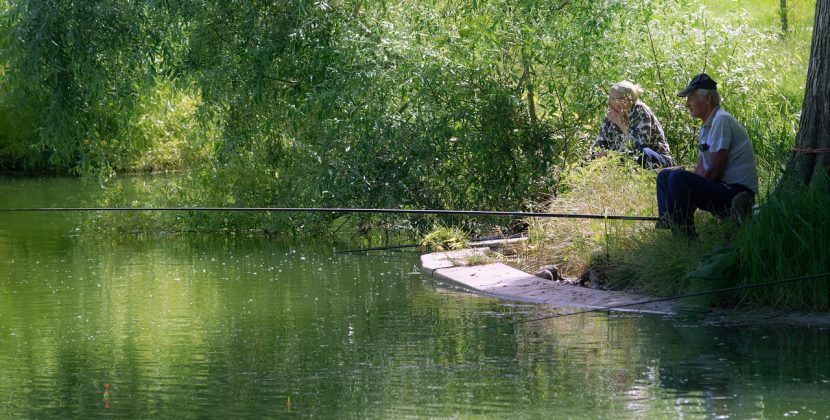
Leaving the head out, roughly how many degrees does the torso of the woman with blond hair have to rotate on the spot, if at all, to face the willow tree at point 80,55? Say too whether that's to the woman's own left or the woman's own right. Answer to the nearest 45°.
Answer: approximately 45° to the woman's own right

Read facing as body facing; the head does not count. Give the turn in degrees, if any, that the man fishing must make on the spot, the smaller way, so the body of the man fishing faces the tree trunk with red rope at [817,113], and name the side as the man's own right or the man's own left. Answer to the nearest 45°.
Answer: approximately 180°

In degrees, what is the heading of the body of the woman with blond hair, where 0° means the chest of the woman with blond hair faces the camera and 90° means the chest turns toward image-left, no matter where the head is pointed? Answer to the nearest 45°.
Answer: approximately 45°

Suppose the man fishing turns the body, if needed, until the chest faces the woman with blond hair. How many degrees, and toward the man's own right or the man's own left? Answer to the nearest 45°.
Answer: approximately 90° to the man's own right

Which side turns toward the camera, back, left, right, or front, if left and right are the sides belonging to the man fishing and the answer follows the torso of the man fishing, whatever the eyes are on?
left

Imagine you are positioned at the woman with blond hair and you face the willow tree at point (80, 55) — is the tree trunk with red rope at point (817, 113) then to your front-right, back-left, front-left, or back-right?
back-left

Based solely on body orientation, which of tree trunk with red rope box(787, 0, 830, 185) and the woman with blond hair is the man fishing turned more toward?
the woman with blond hair

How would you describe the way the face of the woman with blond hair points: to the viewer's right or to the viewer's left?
to the viewer's left

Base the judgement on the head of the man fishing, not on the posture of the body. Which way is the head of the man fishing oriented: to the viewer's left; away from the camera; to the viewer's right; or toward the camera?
to the viewer's left
